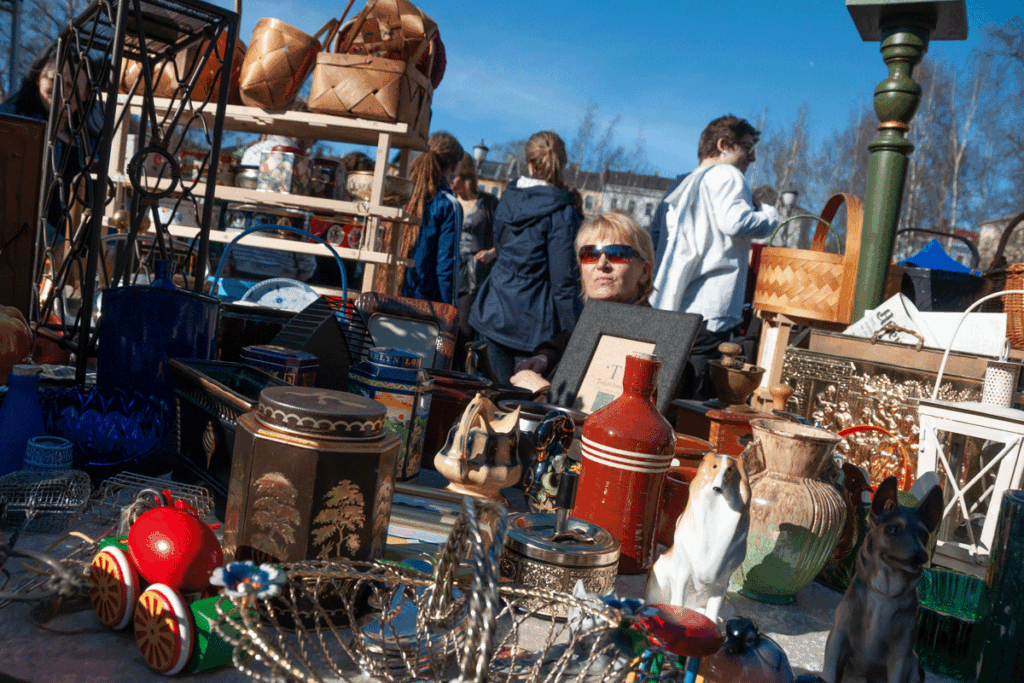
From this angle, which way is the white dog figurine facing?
toward the camera

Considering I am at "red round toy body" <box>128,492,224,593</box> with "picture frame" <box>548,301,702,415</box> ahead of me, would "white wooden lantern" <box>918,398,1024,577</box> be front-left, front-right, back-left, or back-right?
front-right

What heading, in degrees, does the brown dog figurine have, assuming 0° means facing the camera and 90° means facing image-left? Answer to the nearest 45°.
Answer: approximately 315°

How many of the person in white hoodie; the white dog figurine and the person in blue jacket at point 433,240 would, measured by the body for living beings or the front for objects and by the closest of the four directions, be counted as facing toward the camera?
1

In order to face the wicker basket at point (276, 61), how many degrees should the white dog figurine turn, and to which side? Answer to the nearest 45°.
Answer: approximately 135° to its right

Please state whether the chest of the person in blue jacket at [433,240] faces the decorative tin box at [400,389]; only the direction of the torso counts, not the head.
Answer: no

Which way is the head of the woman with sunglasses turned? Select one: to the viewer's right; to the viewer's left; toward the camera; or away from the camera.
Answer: toward the camera

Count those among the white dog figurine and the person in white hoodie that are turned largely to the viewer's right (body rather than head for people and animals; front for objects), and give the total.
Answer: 1

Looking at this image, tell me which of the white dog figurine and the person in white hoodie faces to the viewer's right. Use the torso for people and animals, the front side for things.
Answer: the person in white hoodie

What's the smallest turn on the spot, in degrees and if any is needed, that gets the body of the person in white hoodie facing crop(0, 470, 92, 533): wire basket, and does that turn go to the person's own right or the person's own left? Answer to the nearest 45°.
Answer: approximately 90° to the person's own right

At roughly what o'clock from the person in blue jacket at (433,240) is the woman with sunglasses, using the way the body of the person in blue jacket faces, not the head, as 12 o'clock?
The woman with sunglasses is roughly at 4 o'clock from the person in blue jacket.

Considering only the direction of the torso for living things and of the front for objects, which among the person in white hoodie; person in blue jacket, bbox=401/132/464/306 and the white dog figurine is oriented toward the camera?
the white dog figurine

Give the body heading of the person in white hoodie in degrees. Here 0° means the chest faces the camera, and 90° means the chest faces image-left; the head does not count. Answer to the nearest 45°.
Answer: approximately 270°

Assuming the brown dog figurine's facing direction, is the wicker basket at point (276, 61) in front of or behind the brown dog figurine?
behind

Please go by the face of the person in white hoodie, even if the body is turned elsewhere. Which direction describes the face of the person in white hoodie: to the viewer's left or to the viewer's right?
to the viewer's right

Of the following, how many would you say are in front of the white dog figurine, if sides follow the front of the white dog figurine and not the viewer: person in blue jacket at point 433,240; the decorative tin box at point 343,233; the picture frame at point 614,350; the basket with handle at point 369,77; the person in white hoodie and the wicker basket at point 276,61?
0
